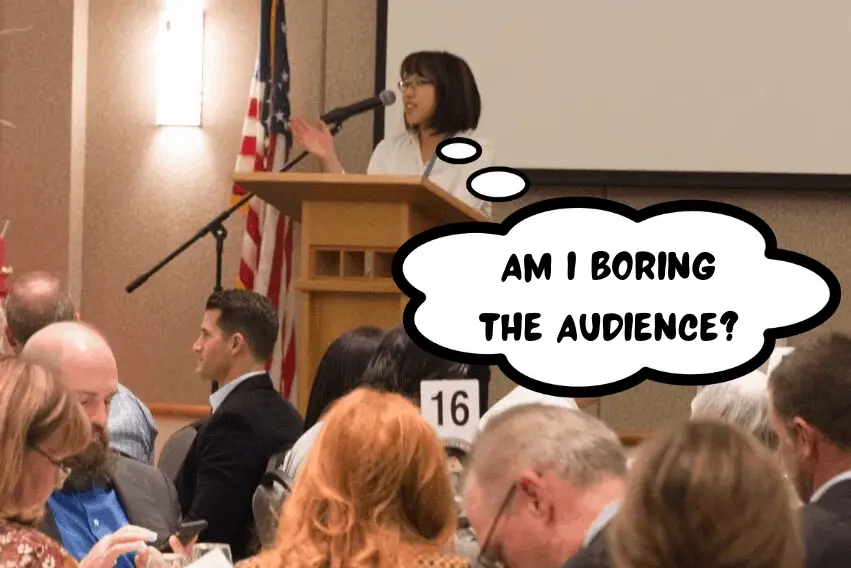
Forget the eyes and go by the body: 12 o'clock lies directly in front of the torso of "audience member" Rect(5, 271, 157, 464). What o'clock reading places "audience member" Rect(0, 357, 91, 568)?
"audience member" Rect(0, 357, 91, 568) is roughly at 6 o'clock from "audience member" Rect(5, 271, 157, 464).

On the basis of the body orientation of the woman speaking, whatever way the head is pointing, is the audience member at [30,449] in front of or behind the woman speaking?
in front

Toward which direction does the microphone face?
to the viewer's right

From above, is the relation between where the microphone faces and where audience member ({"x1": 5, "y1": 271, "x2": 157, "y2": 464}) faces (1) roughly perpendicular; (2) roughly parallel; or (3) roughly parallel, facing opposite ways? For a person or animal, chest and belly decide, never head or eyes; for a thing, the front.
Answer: roughly perpendicular

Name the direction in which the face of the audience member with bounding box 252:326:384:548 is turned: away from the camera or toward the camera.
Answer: away from the camera

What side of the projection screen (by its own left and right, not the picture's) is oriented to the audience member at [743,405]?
front

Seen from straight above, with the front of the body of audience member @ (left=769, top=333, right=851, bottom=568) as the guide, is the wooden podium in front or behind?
in front

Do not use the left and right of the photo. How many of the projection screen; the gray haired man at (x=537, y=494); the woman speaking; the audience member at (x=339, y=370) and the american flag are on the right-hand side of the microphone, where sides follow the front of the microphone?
2

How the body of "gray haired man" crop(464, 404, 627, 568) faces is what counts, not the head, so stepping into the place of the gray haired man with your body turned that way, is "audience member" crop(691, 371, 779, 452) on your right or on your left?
on your right

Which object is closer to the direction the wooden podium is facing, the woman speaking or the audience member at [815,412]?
the audience member

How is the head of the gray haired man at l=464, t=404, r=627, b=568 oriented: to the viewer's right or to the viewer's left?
to the viewer's left

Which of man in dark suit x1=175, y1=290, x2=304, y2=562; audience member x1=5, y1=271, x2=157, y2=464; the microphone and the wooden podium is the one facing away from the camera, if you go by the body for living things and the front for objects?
the audience member

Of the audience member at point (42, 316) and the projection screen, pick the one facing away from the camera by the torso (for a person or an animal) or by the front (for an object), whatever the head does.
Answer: the audience member

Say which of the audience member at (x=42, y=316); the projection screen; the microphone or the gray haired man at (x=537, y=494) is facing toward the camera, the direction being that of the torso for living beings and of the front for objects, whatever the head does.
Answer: the projection screen
